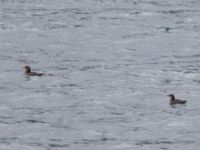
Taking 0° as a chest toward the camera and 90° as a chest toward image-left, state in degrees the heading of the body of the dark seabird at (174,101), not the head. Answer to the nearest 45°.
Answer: approximately 90°
